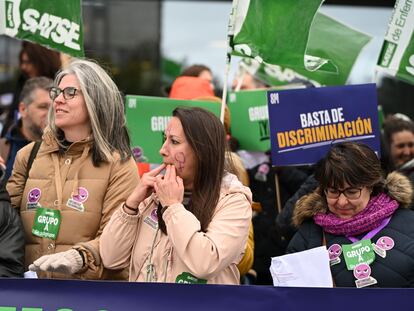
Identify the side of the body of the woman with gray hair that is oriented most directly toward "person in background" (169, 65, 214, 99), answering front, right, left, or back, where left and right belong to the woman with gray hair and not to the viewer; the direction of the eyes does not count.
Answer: back

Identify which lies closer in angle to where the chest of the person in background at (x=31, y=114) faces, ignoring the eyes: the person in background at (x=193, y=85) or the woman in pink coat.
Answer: the woman in pink coat

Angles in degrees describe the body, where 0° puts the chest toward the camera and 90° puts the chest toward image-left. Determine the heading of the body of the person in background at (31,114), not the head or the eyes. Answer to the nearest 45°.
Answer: approximately 315°

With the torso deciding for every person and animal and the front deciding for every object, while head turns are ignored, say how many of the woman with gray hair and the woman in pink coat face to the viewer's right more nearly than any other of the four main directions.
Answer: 0

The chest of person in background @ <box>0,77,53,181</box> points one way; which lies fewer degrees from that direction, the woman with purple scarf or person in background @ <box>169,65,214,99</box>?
the woman with purple scarf

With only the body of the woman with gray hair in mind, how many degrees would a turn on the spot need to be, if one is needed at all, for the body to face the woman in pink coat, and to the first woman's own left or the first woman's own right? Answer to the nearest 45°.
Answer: approximately 90° to the first woman's own left

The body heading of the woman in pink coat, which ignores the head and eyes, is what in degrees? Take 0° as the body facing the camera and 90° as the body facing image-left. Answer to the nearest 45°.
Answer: approximately 45°

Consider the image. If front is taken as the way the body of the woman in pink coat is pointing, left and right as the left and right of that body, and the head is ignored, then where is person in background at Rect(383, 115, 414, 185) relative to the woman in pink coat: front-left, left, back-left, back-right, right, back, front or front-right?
back

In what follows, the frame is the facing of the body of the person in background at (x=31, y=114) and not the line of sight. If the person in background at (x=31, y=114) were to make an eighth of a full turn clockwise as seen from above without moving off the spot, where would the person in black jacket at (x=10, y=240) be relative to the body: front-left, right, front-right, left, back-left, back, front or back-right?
front

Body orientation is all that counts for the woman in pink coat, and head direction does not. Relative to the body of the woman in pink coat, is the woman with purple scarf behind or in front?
behind
